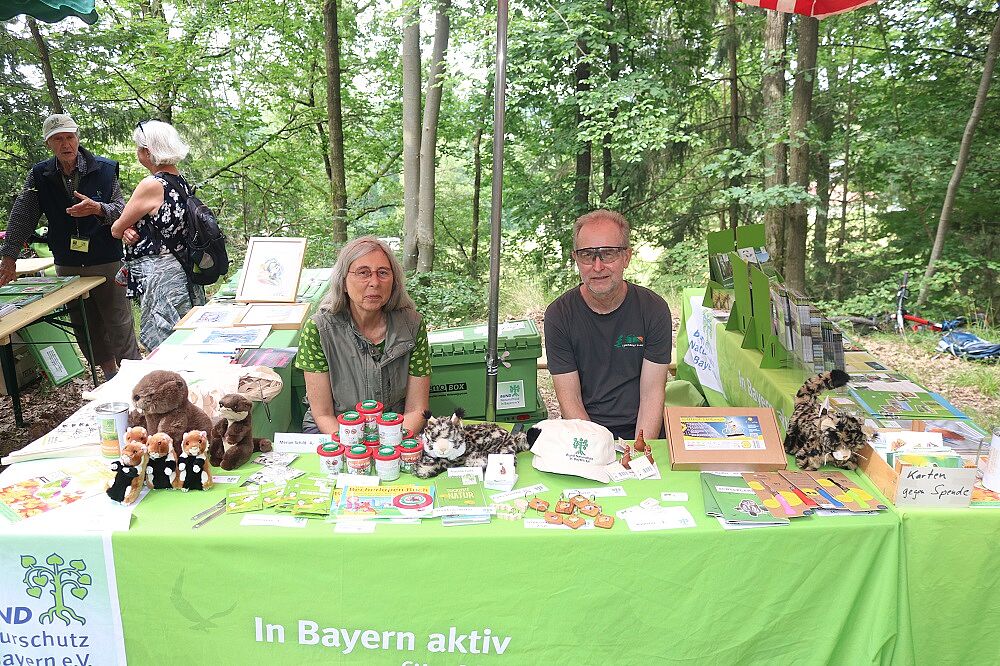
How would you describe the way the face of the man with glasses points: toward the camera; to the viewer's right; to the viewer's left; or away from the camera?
toward the camera

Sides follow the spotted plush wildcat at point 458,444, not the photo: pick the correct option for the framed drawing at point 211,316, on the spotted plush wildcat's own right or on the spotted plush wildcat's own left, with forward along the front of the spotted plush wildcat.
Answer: on the spotted plush wildcat's own right

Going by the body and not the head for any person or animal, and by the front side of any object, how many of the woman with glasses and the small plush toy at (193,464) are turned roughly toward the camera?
2

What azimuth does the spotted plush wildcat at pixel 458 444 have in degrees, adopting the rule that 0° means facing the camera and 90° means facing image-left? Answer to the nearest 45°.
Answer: approximately 45°

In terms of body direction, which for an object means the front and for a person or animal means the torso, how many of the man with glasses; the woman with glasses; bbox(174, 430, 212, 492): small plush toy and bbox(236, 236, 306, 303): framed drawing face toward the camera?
4

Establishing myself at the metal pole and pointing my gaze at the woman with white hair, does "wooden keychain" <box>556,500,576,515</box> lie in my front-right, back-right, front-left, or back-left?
back-left

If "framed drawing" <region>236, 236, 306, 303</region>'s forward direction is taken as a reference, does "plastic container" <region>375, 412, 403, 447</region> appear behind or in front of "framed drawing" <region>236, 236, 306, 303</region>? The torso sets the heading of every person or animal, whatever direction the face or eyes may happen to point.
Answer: in front

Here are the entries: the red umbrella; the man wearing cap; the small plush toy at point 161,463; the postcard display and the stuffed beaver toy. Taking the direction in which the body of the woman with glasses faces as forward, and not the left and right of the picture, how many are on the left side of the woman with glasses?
2

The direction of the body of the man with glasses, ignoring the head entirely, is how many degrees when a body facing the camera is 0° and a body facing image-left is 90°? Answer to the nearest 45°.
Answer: approximately 0°

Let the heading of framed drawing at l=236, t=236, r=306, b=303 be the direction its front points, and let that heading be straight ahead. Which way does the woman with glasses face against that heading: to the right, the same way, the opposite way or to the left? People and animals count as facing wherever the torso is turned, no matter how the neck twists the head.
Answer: the same way

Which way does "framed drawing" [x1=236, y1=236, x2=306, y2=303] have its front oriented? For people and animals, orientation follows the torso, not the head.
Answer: toward the camera

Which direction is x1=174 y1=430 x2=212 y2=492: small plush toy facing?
toward the camera

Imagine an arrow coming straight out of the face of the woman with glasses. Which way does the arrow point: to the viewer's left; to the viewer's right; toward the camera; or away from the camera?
toward the camera

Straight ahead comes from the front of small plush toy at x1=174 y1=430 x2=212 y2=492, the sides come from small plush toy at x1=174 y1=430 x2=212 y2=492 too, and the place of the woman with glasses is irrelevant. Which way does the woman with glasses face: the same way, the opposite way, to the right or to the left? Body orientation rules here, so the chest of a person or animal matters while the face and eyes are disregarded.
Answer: the same way

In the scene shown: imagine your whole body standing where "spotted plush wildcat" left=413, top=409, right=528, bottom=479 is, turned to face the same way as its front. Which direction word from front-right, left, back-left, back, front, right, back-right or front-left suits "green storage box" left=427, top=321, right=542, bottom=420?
back-right

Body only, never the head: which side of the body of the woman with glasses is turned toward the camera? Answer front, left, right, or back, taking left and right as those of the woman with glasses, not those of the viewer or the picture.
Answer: front
